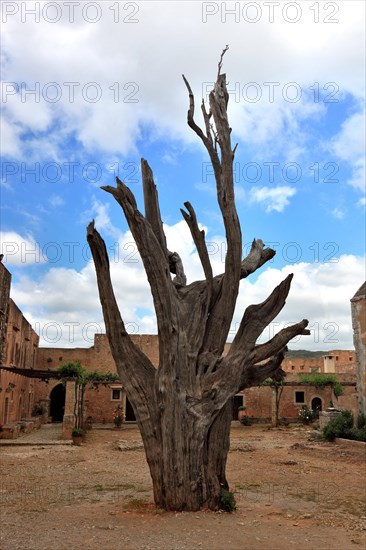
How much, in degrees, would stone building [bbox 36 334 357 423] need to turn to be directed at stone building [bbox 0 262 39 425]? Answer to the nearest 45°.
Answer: approximately 45° to its right

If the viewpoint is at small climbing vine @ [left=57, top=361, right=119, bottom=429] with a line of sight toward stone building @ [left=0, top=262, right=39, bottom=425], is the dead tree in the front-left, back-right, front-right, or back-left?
back-left

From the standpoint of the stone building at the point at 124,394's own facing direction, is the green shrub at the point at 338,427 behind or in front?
in front

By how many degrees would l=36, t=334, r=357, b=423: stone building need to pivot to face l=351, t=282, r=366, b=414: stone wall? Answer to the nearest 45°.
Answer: approximately 45° to its left

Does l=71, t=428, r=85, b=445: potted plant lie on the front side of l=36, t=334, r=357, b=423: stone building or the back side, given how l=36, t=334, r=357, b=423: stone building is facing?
on the front side

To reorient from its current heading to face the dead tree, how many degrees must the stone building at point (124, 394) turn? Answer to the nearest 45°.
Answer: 0° — it already faces it

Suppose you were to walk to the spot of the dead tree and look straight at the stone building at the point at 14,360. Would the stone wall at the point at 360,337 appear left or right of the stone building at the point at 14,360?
right

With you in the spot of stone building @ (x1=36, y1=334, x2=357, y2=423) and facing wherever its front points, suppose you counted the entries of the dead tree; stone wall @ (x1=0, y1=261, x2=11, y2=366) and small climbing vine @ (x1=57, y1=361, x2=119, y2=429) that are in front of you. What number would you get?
3
